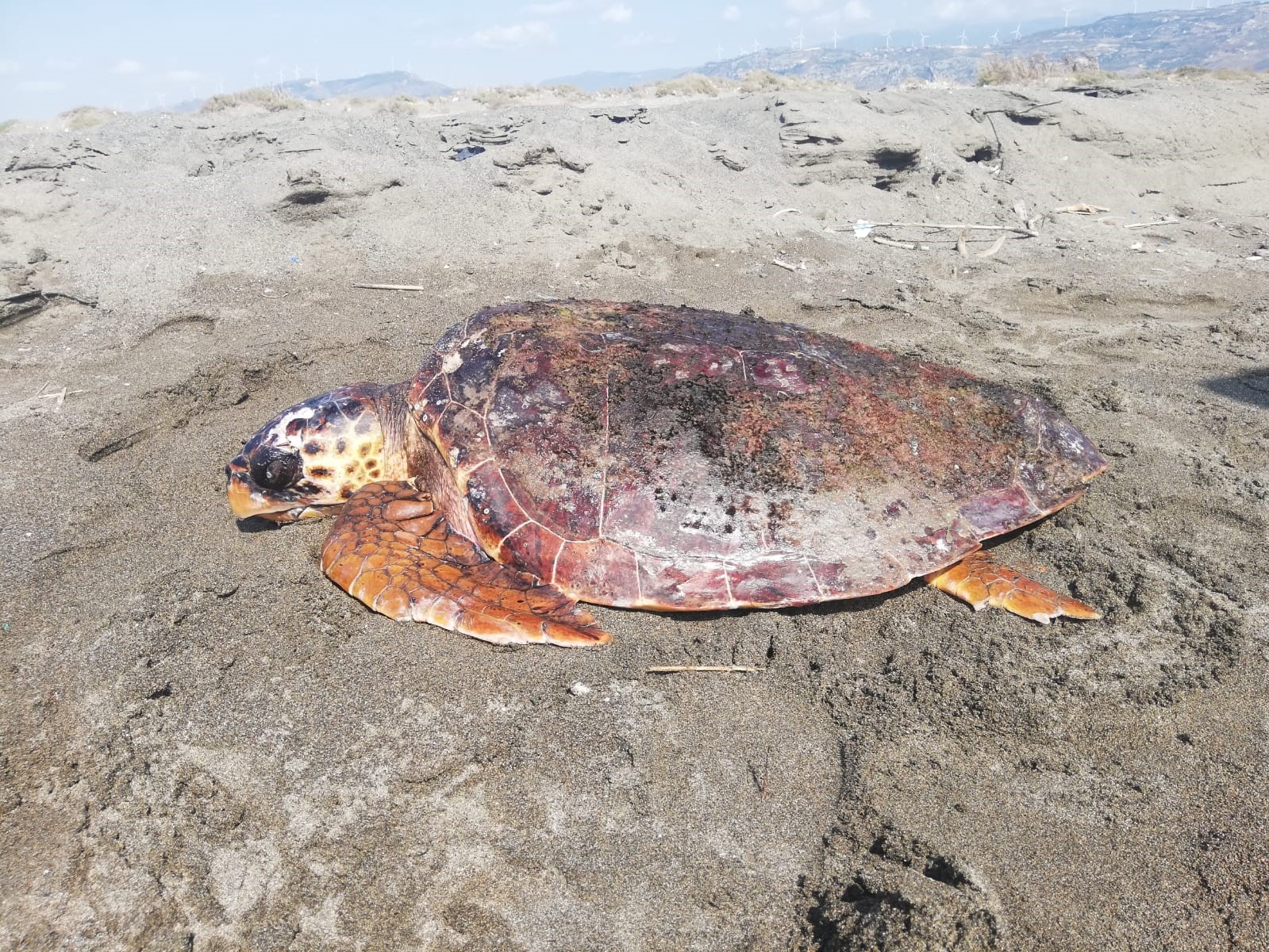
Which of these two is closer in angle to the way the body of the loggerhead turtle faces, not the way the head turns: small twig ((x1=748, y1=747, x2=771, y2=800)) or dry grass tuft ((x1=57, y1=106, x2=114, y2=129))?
the dry grass tuft

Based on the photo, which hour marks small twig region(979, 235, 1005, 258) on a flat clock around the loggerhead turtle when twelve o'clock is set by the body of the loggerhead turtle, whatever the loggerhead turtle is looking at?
The small twig is roughly at 4 o'clock from the loggerhead turtle.

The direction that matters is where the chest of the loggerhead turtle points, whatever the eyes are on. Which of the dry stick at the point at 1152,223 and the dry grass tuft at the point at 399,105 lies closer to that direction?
the dry grass tuft

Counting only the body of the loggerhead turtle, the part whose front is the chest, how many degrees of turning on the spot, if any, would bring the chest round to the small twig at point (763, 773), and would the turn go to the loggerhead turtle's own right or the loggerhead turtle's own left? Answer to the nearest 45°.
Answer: approximately 90° to the loggerhead turtle's own left

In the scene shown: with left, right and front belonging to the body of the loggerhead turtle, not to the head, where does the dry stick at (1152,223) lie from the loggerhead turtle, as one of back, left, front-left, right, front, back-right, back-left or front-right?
back-right

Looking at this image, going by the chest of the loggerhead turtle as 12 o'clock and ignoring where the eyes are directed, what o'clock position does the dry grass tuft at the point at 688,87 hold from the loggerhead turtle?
The dry grass tuft is roughly at 3 o'clock from the loggerhead turtle.

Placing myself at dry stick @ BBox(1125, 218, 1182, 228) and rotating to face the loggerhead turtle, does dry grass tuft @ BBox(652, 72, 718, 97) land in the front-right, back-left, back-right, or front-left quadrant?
back-right

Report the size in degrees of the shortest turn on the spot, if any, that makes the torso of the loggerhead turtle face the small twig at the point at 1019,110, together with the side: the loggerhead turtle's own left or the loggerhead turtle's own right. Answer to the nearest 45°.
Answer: approximately 135° to the loggerhead turtle's own right

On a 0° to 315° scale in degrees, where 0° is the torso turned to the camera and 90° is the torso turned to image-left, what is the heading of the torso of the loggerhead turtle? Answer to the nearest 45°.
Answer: approximately 90°

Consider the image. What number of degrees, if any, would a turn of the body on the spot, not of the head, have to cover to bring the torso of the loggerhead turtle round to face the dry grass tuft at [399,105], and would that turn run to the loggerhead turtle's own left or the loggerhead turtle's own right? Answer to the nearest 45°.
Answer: approximately 90° to the loggerhead turtle's own right

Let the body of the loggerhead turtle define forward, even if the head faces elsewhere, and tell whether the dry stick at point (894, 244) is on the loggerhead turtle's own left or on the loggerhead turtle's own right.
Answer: on the loggerhead turtle's own right

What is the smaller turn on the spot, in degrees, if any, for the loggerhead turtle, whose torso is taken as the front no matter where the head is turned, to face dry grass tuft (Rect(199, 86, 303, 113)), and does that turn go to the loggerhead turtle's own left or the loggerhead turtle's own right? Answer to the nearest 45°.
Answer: approximately 45° to the loggerhead turtle's own right
